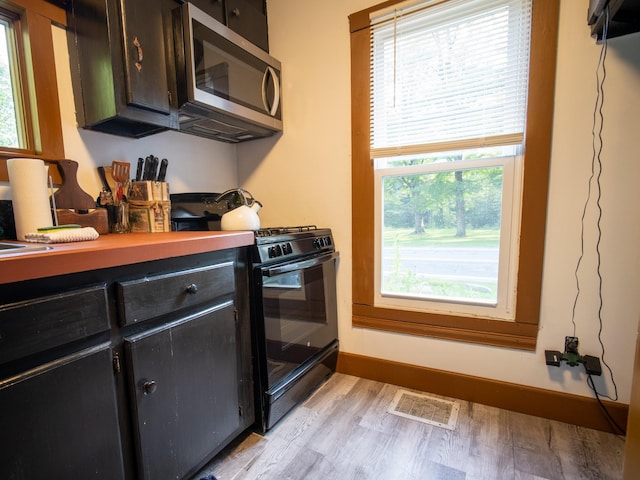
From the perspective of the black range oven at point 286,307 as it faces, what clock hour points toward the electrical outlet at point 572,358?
The electrical outlet is roughly at 11 o'clock from the black range oven.

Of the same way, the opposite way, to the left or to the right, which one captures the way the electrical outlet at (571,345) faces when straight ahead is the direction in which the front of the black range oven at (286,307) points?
to the right

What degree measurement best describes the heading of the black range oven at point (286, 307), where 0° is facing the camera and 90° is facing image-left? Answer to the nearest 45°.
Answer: approximately 315°

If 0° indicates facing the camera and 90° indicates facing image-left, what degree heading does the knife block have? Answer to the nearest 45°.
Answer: approximately 315°

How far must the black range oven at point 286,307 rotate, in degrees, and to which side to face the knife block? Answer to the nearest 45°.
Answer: approximately 135° to its right

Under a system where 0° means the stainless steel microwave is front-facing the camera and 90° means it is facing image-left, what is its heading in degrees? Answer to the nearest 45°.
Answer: approximately 315°

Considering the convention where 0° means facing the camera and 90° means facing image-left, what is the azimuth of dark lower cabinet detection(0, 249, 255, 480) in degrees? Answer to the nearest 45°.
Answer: approximately 315°
